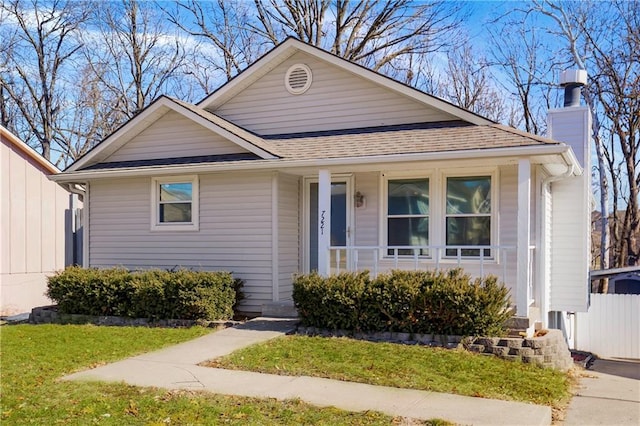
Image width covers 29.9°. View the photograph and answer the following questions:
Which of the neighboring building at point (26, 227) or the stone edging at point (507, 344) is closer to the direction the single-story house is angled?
the stone edging

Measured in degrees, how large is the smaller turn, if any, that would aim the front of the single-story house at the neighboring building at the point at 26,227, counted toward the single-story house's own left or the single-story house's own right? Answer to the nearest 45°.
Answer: approximately 135° to the single-story house's own right

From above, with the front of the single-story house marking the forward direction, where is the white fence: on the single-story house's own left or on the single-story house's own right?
on the single-story house's own left

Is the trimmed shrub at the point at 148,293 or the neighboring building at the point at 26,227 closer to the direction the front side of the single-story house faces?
the trimmed shrub

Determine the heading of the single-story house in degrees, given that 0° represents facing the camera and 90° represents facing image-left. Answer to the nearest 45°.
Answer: approximately 0°
